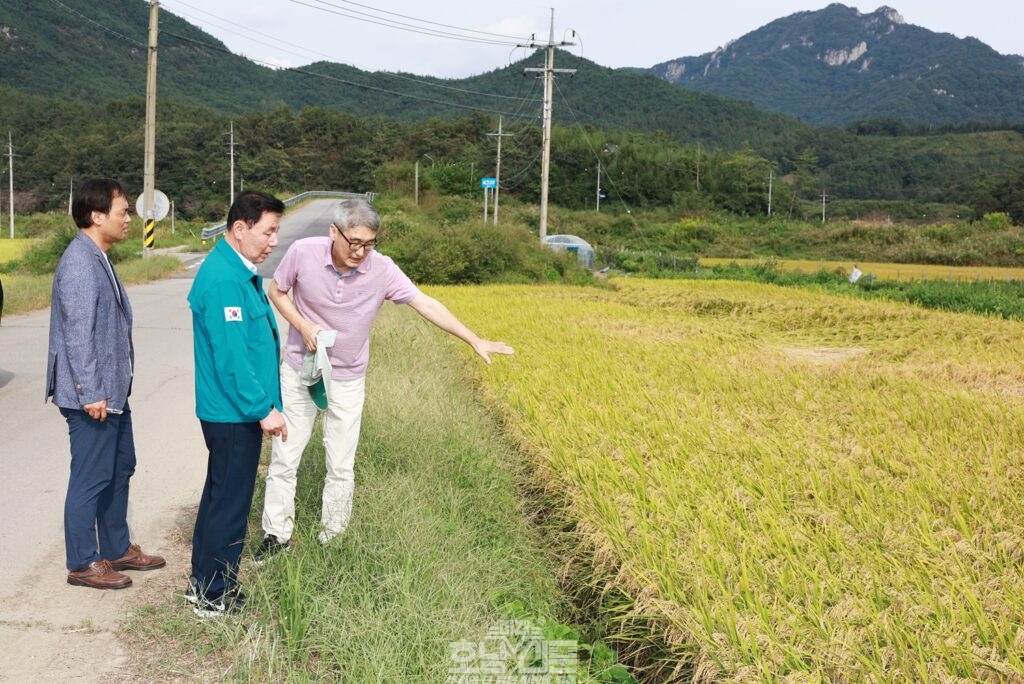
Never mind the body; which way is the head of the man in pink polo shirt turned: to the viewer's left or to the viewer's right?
to the viewer's right

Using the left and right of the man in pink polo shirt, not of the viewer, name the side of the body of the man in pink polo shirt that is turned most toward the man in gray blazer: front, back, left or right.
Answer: right

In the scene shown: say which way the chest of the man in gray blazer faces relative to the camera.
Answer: to the viewer's right

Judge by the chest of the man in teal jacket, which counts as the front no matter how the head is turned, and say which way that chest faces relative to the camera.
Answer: to the viewer's right

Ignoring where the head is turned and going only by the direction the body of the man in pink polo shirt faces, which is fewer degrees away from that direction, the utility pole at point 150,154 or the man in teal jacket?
the man in teal jacket

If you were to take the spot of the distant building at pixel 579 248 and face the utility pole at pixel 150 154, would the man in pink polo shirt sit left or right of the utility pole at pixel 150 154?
left

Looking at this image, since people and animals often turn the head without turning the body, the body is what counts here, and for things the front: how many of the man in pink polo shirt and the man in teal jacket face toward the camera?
1

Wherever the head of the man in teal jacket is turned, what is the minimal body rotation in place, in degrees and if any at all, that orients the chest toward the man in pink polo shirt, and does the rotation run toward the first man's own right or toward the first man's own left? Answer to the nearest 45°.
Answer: approximately 45° to the first man's own left

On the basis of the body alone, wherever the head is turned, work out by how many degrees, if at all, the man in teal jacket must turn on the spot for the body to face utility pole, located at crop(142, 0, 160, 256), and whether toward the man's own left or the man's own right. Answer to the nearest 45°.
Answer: approximately 90° to the man's own left
